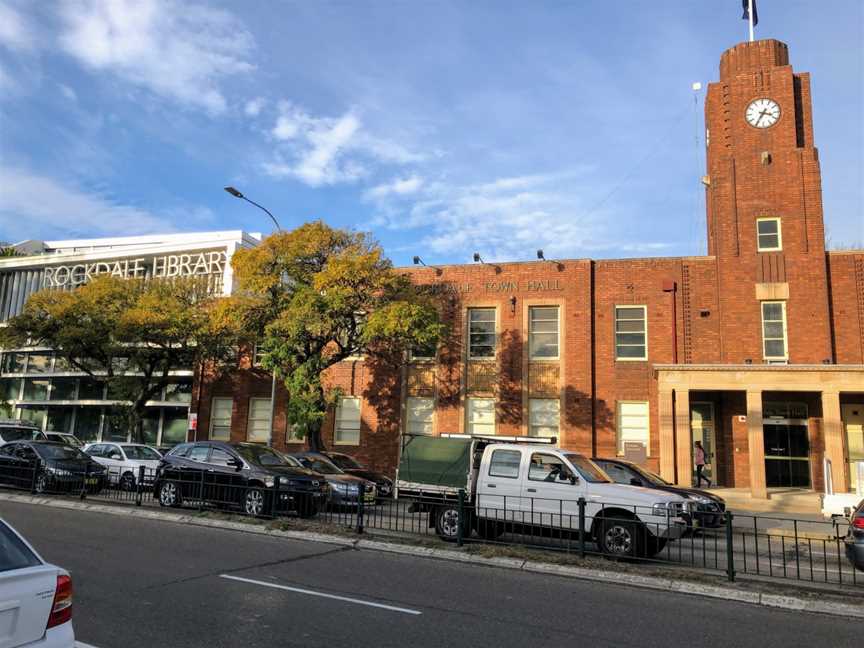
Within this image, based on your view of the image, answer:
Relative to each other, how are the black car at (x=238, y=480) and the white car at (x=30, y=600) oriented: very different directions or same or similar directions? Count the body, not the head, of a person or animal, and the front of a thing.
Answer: very different directions

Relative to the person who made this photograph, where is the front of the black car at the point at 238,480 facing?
facing the viewer and to the right of the viewer

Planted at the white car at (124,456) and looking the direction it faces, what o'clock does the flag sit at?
The flag is roughly at 11 o'clock from the white car.

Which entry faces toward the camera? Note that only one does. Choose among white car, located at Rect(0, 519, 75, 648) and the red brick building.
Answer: the red brick building

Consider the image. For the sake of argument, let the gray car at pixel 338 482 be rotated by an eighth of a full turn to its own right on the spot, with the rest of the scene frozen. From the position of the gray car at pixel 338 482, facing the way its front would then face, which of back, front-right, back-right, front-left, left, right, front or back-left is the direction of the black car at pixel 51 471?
right

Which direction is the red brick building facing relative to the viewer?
toward the camera

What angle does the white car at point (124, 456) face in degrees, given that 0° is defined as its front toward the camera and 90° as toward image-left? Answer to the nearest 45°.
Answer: approximately 315°

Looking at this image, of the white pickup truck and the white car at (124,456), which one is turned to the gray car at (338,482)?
the white car

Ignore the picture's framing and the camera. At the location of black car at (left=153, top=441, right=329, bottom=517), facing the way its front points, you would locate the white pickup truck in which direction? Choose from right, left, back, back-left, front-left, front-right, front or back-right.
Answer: front

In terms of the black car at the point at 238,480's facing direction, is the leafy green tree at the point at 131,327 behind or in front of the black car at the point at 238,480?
behind

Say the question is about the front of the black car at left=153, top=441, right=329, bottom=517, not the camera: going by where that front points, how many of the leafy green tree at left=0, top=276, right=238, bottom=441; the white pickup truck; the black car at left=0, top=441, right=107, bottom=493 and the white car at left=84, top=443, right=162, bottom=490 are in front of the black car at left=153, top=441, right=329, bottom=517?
1

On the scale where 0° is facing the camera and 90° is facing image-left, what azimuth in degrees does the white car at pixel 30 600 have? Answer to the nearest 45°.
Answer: approximately 135°

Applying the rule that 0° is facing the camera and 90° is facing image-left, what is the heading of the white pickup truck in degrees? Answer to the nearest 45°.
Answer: approximately 315°

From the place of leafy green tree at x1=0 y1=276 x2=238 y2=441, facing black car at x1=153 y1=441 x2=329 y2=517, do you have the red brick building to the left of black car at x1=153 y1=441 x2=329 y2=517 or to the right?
left

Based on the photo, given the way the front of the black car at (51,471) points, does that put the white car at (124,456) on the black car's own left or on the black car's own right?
on the black car's own left

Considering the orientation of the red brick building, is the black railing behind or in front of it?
in front
